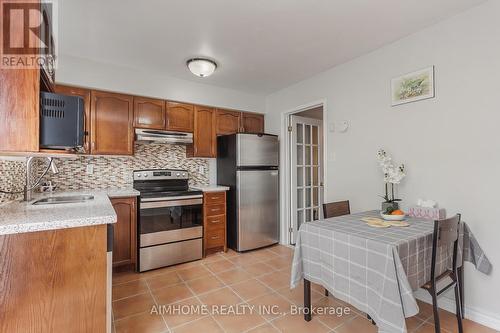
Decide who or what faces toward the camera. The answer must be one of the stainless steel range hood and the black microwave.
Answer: the stainless steel range hood

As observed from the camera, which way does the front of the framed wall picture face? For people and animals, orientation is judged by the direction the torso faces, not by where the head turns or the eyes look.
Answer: facing the viewer and to the left of the viewer

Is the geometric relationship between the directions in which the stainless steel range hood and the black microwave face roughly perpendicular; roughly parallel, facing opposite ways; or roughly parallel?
roughly perpendicular

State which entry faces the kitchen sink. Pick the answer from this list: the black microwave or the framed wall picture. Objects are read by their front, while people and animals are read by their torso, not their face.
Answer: the framed wall picture

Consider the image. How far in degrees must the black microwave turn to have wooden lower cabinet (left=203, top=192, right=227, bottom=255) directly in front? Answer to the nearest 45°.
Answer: approximately 45° to its left

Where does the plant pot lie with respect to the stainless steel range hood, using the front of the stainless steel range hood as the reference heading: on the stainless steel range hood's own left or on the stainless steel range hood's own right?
on the stainless steel range hood's own left

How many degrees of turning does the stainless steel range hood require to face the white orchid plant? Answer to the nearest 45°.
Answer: approximately 45° to its left

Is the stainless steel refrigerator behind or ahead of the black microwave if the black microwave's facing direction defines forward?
ahead

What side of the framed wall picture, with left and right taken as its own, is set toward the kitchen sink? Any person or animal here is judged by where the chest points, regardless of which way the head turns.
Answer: front

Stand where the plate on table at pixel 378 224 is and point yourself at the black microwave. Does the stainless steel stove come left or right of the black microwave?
right

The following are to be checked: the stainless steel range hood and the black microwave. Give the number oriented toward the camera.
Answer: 1

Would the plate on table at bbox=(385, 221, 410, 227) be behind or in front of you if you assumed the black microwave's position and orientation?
in front

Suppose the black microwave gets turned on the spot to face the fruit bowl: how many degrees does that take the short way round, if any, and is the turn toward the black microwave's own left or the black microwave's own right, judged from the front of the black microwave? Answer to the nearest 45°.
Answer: approximately 45° to the black microwave's own right

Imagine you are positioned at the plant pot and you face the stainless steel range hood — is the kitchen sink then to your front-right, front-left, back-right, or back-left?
front-left

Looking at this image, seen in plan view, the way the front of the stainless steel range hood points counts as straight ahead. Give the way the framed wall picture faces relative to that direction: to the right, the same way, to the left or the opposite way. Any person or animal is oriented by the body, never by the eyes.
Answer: to the right

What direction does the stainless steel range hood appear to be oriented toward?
toward the camera

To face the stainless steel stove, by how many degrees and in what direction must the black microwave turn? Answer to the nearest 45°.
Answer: approximately 45° to its left

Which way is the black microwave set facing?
to the viewer's right
